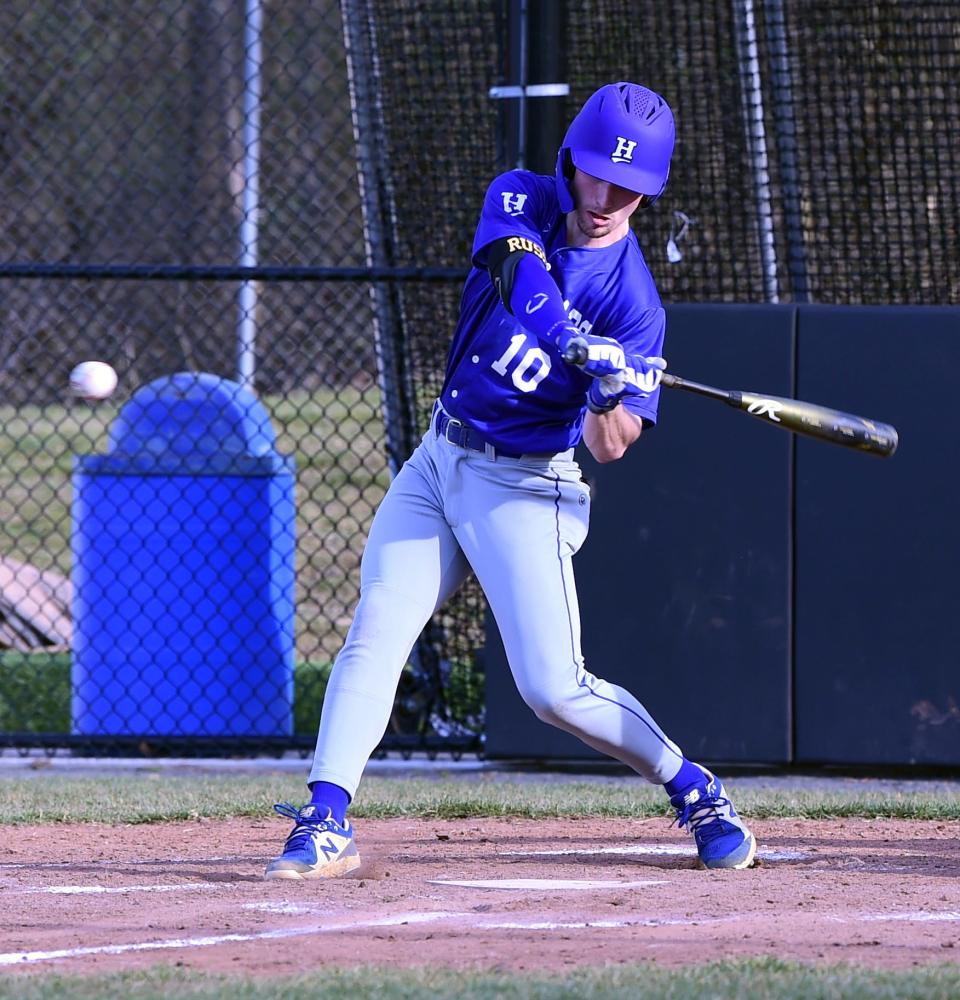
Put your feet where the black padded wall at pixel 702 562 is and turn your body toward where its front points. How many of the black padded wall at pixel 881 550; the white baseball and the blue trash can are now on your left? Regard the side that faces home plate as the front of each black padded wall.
1

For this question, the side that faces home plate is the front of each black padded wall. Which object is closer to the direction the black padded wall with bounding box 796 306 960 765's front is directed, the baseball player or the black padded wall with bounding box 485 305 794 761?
the baseball player

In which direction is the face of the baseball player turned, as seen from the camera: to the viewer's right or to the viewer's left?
to the viewer's left

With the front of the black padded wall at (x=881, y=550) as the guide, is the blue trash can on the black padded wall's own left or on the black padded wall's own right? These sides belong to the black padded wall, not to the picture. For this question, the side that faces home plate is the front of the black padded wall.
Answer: on the black padded wall's own right

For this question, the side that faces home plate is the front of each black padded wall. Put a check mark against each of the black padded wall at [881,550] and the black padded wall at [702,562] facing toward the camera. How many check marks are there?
2

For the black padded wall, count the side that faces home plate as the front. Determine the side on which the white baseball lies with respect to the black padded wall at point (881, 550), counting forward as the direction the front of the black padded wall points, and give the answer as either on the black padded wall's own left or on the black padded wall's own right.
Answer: on the black padded wall's own right

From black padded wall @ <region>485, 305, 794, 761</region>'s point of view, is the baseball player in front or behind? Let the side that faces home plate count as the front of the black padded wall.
in front

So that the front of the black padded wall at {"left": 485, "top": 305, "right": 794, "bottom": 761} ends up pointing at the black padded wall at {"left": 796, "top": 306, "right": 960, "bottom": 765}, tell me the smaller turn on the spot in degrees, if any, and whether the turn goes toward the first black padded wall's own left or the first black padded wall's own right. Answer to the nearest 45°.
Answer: approximately 90° to the first black padded wall's own left

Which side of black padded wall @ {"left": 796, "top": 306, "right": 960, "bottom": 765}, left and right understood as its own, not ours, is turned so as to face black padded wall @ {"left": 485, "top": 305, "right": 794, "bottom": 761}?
right

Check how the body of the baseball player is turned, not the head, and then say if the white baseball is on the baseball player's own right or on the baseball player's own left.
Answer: on the baseball player's own right

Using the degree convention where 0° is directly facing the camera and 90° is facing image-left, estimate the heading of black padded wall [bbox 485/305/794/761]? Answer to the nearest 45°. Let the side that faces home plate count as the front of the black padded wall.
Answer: approximately 0°
